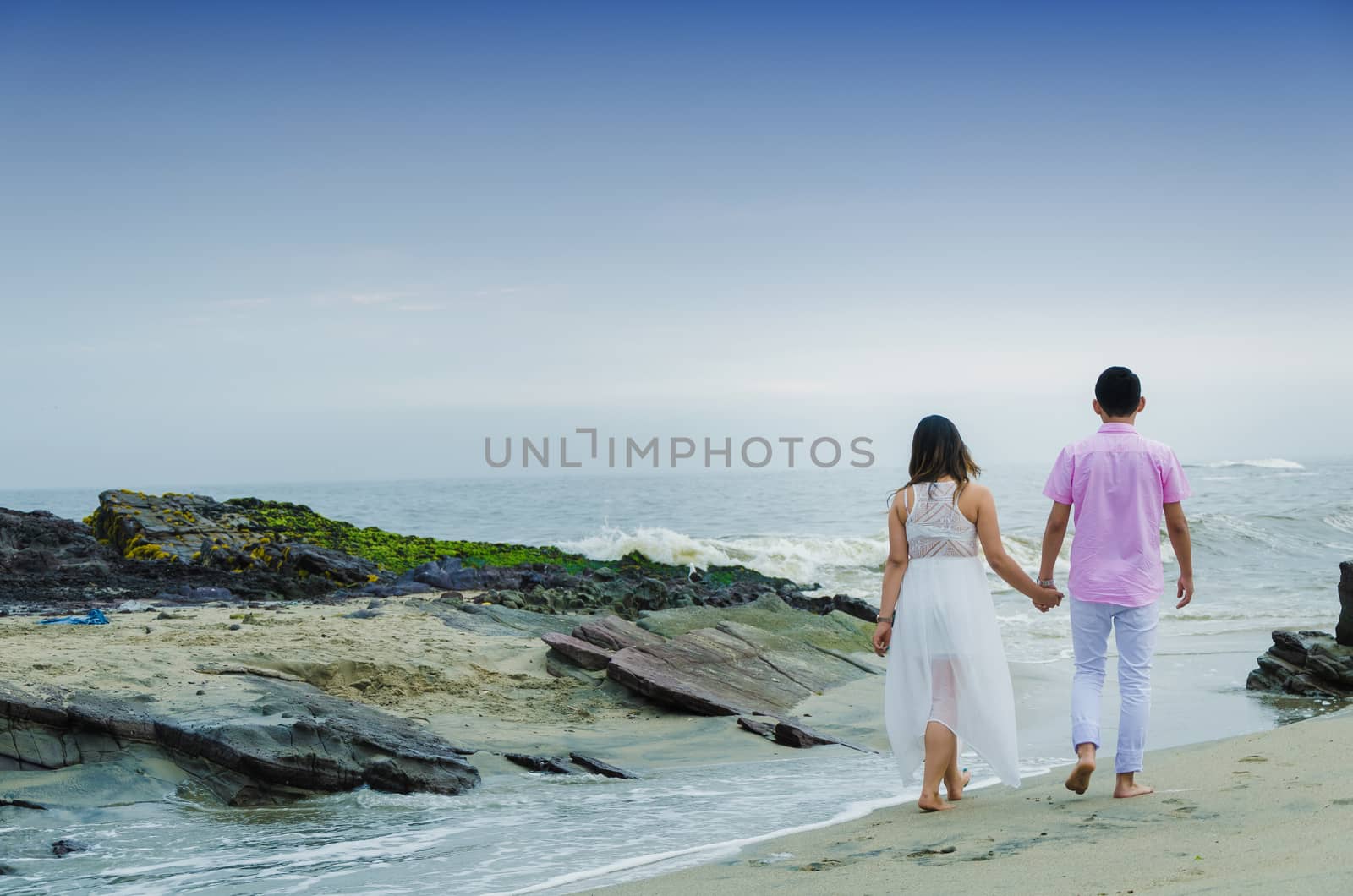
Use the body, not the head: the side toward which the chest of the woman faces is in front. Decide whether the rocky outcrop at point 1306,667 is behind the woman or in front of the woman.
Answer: in front

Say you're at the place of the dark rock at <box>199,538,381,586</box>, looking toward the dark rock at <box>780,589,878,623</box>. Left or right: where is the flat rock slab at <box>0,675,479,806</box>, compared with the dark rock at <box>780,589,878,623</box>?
right

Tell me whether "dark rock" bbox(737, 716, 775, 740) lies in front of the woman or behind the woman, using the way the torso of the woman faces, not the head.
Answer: in front

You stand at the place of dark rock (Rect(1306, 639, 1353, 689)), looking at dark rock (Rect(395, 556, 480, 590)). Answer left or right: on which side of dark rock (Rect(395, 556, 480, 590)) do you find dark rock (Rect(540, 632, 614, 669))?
left

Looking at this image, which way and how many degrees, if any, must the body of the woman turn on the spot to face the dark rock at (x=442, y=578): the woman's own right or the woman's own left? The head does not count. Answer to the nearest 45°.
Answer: approximately 45° to the woman's own left

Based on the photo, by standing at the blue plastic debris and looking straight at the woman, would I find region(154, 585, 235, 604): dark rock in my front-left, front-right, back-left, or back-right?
back-left

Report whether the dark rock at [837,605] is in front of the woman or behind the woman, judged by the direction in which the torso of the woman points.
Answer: in front

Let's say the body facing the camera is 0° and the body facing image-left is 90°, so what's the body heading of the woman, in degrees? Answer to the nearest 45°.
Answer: approximately 180°

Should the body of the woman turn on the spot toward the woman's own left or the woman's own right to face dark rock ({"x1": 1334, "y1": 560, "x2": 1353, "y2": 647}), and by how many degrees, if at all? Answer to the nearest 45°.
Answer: approximately 45° to the woman's own right

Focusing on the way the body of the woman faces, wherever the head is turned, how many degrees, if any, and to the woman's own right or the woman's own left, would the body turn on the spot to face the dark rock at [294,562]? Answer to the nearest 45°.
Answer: approximately 45° to the woman's own left

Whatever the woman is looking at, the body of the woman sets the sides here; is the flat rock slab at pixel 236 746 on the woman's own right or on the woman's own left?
on the woman's own left

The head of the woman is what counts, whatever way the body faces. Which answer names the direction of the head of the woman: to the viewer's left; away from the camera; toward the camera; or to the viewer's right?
away from the camera

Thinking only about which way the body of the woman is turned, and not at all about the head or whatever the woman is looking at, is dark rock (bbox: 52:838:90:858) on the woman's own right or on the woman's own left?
on the woman's own left
